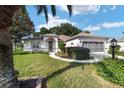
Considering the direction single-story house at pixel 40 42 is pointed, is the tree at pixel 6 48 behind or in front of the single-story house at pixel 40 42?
in front

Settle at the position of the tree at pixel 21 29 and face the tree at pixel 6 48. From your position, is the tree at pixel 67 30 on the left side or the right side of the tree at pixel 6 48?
left

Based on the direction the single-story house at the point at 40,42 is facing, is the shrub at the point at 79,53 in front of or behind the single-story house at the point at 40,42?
in front

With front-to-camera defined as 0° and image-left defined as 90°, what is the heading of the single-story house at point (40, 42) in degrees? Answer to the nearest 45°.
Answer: approximately 0°
